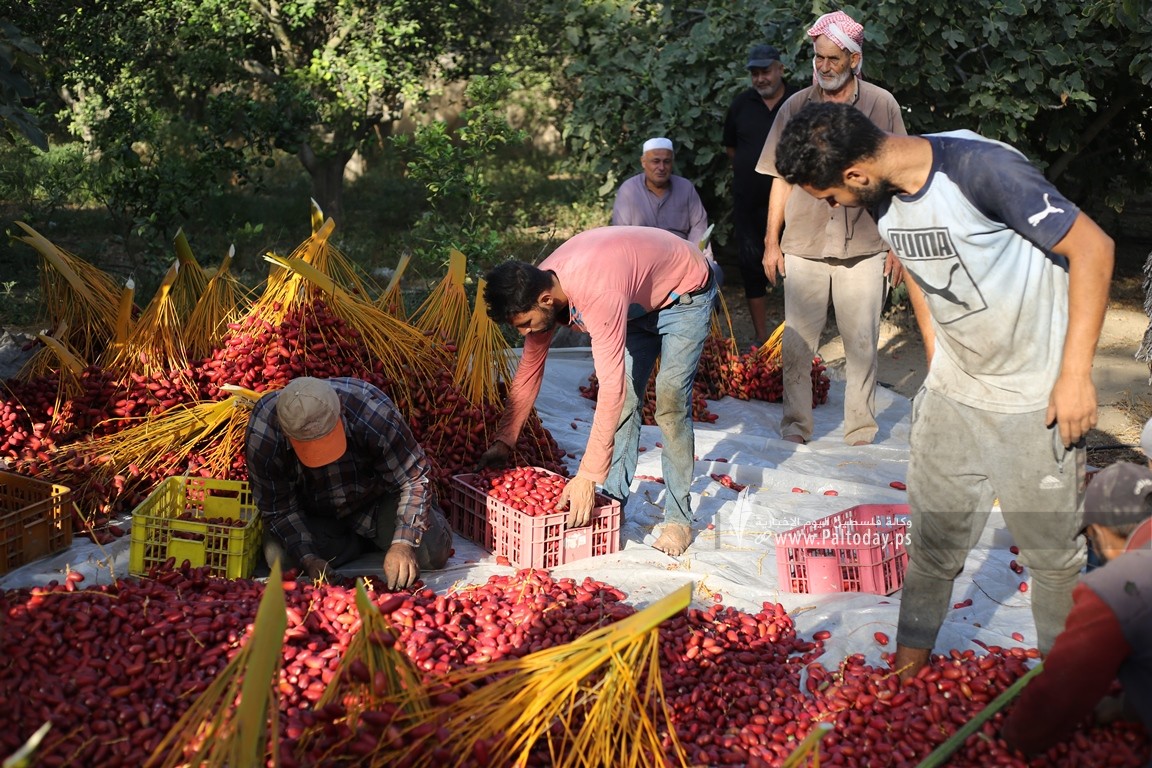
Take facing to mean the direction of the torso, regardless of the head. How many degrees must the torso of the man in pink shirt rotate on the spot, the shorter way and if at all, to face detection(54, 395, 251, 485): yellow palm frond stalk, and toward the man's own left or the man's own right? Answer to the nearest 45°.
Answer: approximately 45° to the man's own right

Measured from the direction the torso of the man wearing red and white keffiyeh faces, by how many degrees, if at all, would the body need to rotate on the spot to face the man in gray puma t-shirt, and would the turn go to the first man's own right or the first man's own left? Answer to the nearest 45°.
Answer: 0° — they already face them

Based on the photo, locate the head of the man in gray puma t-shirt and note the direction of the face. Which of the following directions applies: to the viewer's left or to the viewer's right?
to the viewer's left

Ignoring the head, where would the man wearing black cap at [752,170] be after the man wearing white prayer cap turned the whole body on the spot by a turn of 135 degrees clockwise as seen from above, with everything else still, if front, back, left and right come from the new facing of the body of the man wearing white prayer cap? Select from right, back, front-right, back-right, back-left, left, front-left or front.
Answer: right

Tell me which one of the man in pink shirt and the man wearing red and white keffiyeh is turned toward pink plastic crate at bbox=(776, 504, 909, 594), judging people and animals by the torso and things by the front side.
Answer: the man wearing red and white keffiyeh

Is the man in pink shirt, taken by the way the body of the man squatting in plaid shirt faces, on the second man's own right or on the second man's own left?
on the second man's own left

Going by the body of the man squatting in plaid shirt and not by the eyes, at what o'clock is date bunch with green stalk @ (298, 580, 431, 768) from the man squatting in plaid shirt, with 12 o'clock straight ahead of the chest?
The date bunch with green stalk is roughly at 12 o'clock from the man squatting in plaid shirt.

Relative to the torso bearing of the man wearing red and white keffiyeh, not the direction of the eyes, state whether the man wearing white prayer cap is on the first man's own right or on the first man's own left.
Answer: on the first man's own right

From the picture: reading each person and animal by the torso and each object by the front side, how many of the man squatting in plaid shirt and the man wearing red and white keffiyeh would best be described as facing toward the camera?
2

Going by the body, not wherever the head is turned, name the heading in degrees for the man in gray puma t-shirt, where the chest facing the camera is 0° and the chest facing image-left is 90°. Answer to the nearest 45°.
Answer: approximately 45°

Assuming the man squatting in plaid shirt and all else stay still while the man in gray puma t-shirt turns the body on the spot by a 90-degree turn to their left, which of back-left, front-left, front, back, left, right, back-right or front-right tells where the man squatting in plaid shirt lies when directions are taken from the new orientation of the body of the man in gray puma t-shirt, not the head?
back-right

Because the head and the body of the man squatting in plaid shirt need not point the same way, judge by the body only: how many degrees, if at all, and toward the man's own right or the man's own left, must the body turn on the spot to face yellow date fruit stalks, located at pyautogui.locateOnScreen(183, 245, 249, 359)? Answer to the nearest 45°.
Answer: approximately 180°

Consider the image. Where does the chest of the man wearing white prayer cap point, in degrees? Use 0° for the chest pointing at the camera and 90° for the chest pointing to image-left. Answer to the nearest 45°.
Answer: approximately 0°

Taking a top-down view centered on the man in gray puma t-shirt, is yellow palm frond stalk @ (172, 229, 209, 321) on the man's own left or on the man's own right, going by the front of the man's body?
on the man's own right

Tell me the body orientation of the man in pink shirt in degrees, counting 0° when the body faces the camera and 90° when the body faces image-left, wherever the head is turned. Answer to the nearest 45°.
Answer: approximately 45°
